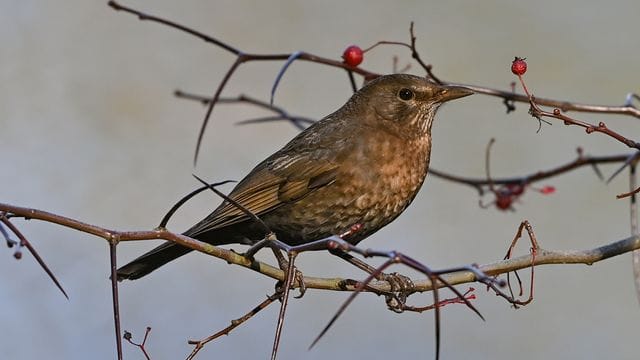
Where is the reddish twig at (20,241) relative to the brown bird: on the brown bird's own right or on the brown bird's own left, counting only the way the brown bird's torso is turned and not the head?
on the brown bird's own right

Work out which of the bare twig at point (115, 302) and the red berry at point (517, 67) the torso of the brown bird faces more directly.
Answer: the red berry

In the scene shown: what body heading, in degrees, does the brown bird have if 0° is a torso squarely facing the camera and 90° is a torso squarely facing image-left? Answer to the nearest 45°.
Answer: approximately 270°
